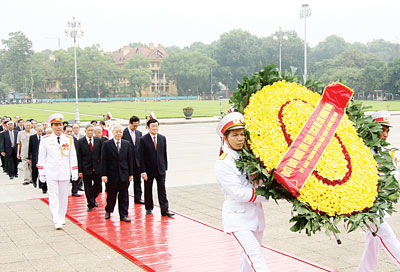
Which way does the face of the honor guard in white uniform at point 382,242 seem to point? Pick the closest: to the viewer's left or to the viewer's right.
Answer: to the viewer's right

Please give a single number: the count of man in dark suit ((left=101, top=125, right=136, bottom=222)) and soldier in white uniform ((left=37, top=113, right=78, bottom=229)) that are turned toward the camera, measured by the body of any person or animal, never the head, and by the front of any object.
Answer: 2

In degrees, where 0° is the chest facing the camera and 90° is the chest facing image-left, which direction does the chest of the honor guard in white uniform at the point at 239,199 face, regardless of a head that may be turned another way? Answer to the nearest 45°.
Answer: approximately 315°

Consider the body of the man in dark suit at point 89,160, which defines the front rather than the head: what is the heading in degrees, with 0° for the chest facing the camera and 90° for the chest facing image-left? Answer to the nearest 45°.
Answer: approximately 0°

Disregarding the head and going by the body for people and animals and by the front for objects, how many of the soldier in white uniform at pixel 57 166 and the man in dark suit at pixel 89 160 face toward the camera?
2

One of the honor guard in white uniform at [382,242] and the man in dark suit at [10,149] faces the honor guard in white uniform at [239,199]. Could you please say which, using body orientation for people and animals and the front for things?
the man in dark suit

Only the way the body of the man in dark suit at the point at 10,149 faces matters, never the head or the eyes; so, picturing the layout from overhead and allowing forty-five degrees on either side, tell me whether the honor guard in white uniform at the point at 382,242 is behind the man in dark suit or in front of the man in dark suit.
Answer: in front

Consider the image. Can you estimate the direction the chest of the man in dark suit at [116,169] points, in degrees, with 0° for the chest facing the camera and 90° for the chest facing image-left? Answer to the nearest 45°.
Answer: approximately 0°

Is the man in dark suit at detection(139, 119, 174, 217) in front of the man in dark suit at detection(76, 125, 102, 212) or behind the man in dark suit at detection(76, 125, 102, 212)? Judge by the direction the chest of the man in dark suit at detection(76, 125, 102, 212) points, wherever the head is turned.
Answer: in front

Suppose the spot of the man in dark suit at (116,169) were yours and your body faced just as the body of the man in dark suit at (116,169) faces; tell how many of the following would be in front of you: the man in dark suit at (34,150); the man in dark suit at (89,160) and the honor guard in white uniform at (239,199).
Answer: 1
